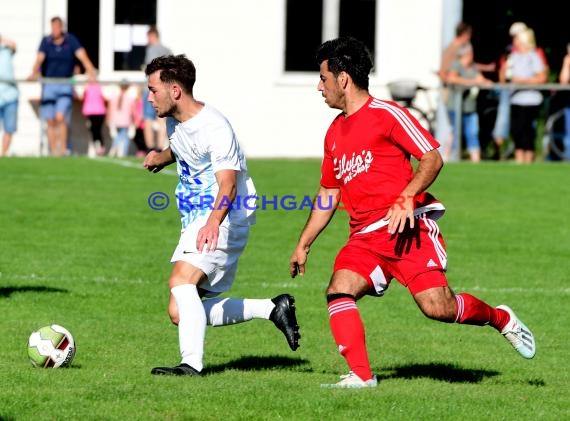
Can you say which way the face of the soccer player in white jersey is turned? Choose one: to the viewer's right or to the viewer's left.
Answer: to the viewer's left

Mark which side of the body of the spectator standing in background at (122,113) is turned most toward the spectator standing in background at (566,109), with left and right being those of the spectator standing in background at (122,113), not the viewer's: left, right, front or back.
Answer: left

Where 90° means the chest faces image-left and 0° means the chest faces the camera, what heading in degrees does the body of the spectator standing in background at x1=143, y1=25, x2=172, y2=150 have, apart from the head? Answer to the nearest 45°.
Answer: approximately 0°

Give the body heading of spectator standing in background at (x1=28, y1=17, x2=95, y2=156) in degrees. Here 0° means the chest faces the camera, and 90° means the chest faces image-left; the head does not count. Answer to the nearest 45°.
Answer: approximately 0°

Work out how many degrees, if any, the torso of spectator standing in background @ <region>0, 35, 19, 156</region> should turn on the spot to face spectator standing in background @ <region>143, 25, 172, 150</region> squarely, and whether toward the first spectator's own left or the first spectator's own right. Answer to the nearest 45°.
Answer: approximately 90° to the first spectator's own left

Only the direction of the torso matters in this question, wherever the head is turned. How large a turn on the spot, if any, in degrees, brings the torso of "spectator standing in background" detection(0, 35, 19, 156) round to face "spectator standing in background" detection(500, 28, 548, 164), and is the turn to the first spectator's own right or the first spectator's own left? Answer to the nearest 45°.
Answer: approximately 90° to the first spectator's own left

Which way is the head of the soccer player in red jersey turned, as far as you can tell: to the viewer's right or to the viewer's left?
to the viewer's left

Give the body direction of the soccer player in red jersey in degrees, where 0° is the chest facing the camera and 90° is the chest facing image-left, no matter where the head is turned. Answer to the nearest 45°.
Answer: approximately 45°
